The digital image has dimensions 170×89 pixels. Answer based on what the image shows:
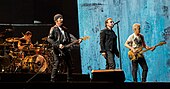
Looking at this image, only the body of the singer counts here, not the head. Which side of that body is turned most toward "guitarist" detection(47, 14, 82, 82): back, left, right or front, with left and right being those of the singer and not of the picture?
right

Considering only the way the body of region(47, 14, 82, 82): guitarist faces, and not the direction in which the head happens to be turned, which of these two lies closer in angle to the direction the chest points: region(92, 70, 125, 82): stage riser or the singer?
the stage riser

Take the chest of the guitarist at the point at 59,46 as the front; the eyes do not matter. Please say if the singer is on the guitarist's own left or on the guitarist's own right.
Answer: on the guitarist's own left

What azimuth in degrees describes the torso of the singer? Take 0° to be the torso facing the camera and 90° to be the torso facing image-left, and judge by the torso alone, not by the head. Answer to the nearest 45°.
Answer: approximately 315°

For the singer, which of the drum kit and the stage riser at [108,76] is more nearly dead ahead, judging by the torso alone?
the stage riser
